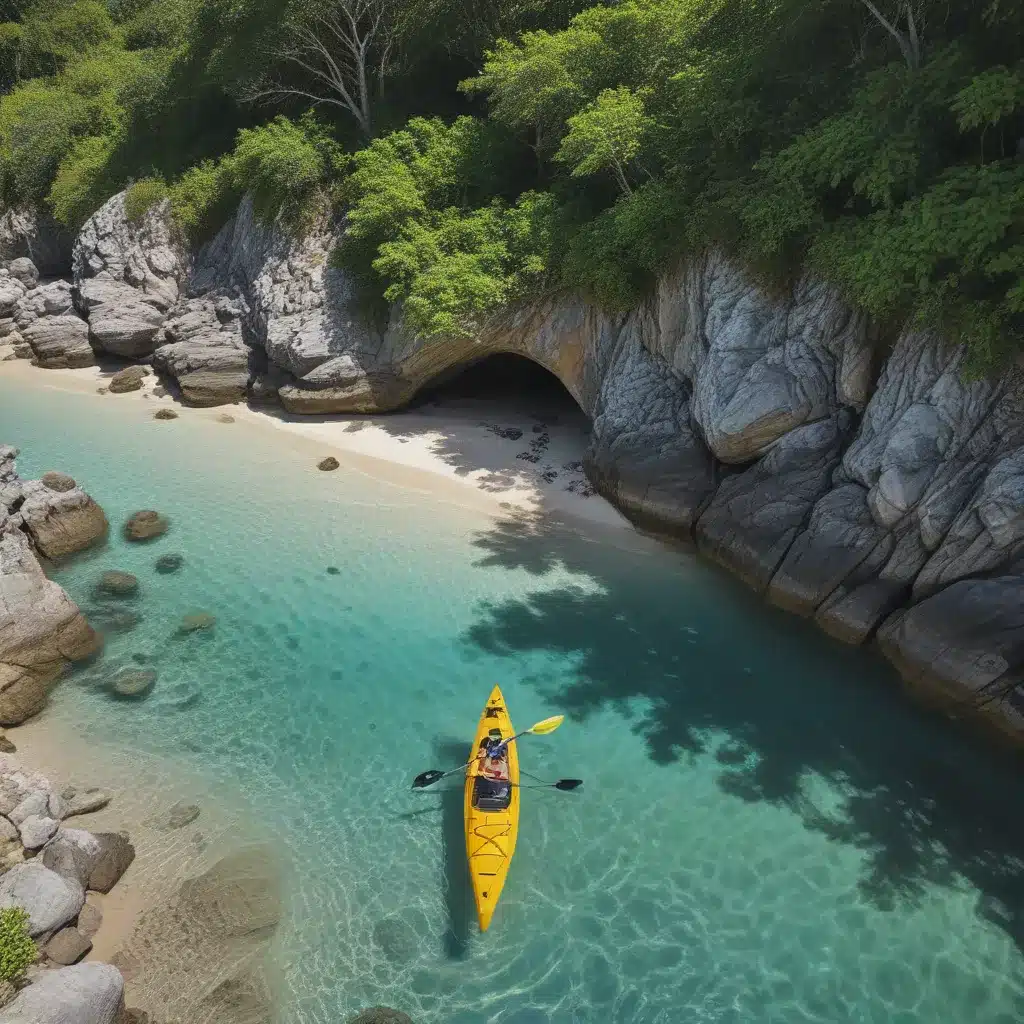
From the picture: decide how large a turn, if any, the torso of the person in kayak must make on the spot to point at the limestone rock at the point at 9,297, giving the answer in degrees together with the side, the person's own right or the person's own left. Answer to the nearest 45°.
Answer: approximately 45° to the person's own left

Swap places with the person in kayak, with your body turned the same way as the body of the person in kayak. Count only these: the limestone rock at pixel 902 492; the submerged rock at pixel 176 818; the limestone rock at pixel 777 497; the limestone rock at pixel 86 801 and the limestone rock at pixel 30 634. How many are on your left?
3

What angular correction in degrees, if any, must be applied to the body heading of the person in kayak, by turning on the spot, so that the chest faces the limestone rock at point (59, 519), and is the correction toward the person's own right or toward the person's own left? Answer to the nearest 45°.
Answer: approximately 45° to the person's own left

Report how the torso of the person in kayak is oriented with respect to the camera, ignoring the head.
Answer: away from the camera

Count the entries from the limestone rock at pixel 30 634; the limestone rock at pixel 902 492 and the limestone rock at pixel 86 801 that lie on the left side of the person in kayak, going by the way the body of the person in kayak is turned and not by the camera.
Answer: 2

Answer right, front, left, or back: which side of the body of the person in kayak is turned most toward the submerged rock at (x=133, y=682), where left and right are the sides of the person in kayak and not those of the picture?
left

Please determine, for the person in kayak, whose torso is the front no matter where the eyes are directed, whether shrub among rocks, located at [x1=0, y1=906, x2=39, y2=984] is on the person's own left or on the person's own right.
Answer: on the person's own left

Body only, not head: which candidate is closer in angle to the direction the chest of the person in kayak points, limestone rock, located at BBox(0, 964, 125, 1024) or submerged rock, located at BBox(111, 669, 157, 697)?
the submerged rock
